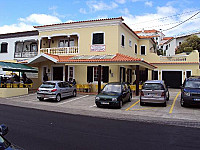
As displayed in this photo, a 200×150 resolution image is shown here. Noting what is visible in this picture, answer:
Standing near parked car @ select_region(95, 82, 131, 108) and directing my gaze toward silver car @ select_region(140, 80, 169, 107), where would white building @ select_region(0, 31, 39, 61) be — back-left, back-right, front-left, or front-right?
back-left

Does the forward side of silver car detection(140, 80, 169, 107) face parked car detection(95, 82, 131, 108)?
no

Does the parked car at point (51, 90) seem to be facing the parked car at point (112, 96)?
no

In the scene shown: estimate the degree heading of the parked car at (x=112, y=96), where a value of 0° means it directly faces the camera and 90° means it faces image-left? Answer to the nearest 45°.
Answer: approximately 45°

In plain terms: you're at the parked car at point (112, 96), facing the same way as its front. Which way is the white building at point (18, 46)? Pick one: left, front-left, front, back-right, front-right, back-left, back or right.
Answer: right

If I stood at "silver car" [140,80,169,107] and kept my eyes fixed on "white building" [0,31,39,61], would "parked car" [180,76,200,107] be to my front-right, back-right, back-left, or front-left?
back-right

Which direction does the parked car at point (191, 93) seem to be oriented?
toward the camera

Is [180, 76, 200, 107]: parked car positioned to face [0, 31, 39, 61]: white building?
no

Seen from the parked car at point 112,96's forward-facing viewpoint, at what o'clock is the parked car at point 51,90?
the parked car at point 51,90 is roughly at 2 o'clock from the parked car at point 112,96.

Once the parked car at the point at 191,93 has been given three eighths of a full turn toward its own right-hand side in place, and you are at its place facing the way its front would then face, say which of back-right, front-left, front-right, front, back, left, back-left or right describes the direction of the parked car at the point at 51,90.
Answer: front-left

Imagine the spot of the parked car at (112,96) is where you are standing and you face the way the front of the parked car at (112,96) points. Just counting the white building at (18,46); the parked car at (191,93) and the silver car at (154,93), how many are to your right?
1
